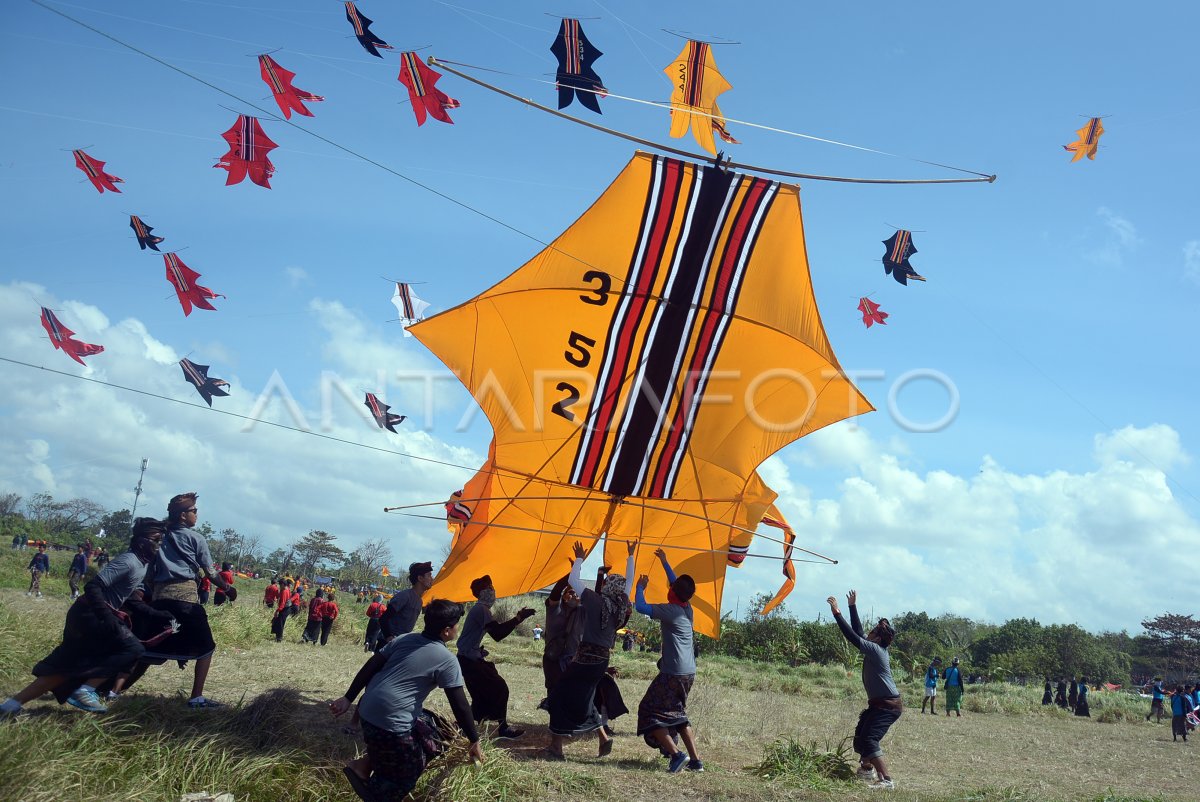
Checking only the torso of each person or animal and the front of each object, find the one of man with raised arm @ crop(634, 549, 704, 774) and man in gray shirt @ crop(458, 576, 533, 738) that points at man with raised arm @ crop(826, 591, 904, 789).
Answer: the man in gray shirt

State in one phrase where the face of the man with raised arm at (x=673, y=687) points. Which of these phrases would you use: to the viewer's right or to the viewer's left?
to the viewer's left

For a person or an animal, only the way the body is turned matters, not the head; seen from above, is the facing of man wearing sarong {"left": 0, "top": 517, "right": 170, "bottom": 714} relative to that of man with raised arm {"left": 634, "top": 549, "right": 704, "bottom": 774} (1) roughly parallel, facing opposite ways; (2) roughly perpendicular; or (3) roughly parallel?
roughly perpendicular

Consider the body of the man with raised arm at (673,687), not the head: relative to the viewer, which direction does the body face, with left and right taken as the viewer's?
facing away from the viewer and to the left of the viewer

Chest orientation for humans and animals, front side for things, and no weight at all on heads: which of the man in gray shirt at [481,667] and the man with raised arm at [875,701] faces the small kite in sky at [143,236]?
the man with raised arm

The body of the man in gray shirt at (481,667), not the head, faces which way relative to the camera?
to the viewer's right

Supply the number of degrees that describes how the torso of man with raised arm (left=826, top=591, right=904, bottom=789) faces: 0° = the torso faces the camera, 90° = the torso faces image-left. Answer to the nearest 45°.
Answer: approximately 90°
